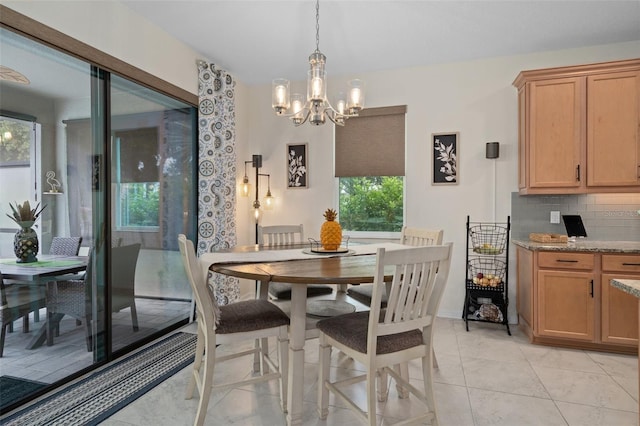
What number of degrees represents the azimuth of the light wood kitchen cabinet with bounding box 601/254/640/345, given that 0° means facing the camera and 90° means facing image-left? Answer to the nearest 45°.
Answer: approximately 0°

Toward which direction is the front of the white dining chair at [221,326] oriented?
to the viewer's right

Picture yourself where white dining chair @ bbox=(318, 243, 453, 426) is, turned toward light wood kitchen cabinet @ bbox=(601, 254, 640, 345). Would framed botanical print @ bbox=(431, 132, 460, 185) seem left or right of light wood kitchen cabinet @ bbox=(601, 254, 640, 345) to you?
left

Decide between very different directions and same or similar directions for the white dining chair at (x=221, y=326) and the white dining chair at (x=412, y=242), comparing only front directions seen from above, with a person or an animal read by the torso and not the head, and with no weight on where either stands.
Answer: very different directions
